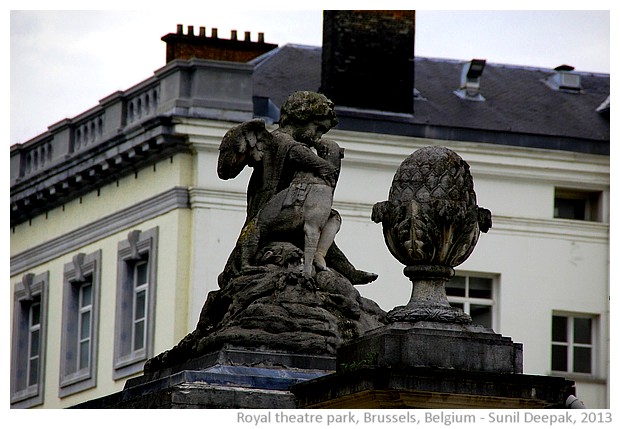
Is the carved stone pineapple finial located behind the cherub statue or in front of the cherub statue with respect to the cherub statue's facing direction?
in front

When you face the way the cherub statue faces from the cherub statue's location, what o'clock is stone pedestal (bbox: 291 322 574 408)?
The stone pedestal is roughly at 1 o'clock from the cherub statue.

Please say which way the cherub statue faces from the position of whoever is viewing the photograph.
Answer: facing the viewer and to the right of the viewer
